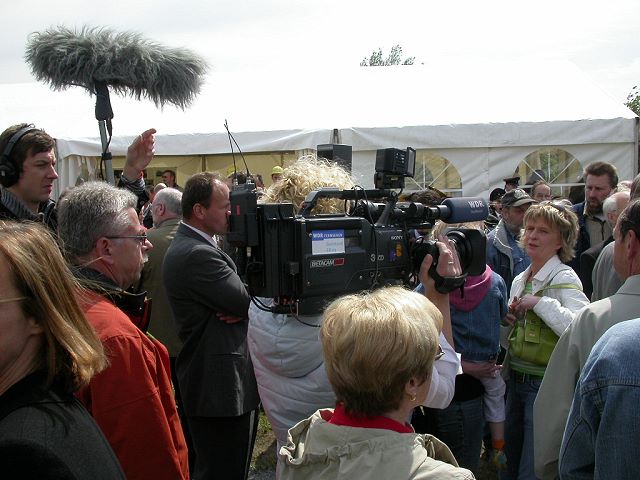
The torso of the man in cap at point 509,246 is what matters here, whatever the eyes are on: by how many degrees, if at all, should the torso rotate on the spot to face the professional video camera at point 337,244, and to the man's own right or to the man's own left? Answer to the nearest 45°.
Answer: approximately 45° to the man's own right

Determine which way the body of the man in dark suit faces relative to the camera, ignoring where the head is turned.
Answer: to the viewer's right

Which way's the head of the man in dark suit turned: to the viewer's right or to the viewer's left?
to the viewer's right

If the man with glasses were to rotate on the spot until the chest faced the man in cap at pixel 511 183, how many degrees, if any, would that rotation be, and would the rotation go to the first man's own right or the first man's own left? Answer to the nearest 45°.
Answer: approximately 45° to the first man's own left

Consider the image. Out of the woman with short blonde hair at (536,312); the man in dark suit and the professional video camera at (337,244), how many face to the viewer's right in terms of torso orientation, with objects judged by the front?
2

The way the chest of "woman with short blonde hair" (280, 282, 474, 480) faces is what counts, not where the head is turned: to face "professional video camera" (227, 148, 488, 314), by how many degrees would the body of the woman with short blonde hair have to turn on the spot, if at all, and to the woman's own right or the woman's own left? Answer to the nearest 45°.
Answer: approximately 45° to the woman's own left

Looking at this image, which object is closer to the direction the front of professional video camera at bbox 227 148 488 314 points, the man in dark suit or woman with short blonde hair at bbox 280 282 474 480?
the woman with short blonde hair

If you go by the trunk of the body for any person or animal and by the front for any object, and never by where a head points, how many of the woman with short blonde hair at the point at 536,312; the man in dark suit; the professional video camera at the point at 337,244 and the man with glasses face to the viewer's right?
3

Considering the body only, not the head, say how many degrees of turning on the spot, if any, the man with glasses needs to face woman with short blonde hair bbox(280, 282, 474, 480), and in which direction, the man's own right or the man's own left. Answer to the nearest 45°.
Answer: approximately 45° to the man's own right

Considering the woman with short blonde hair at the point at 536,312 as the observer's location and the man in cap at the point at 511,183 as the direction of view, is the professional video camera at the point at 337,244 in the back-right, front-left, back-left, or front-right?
back-left

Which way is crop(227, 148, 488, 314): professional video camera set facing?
to the viewer's right

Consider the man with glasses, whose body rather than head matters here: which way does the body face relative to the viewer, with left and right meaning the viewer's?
facing to the right of the viewer
